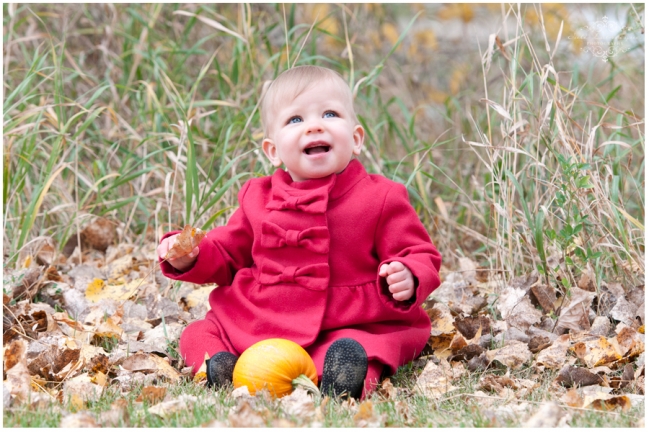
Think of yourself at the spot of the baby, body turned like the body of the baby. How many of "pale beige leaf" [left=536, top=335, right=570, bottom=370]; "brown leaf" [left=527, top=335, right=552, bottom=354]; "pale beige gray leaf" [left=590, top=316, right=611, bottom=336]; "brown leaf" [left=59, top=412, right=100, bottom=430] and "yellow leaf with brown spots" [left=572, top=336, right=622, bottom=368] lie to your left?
4

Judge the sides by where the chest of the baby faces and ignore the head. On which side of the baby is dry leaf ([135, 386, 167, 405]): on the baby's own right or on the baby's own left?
on the baby's own right

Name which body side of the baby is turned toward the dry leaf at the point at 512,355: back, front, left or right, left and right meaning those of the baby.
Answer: left

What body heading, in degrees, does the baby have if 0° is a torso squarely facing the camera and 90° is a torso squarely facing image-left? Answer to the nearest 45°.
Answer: approximately 0°

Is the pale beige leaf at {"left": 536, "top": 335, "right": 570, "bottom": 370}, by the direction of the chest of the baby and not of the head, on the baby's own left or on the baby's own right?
on the baby's own left

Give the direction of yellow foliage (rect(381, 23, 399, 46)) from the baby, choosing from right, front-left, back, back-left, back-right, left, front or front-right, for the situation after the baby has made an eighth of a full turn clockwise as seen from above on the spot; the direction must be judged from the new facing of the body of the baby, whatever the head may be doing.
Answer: back-right

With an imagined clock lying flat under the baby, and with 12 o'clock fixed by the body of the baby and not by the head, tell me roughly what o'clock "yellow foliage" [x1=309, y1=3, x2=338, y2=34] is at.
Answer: The yellow foliage is roughly at 6 o'clock from the baby.

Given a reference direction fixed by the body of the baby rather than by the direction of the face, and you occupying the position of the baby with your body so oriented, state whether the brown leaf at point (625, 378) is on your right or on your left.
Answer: on your left

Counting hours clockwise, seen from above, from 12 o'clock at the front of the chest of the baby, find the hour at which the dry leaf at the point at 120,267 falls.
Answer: The dry leaf is roughly at 5 o'clock from the baby.

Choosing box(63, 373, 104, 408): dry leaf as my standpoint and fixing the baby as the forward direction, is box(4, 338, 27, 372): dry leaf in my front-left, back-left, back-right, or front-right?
back-left

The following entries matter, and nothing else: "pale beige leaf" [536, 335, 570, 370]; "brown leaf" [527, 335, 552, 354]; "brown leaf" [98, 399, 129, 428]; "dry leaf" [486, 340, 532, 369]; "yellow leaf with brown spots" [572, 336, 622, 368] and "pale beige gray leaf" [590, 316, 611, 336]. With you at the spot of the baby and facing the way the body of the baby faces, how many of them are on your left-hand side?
5
